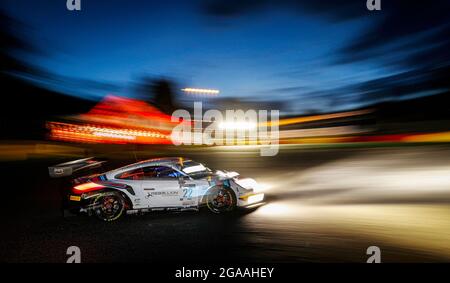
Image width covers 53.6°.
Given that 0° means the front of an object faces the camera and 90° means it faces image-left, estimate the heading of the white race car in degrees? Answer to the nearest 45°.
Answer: approximately 270°
